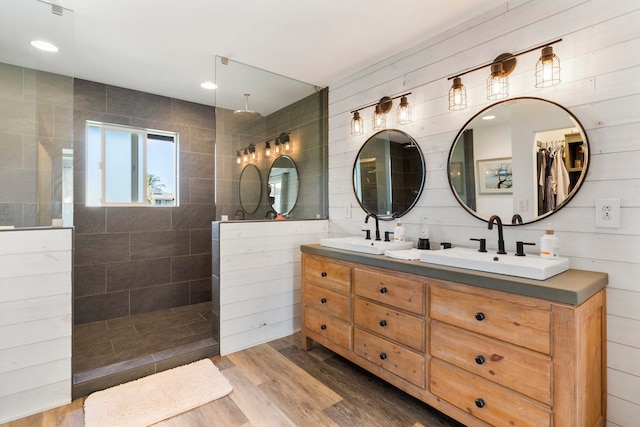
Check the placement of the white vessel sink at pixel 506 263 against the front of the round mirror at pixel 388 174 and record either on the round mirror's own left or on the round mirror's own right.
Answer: on the round mirror's own left

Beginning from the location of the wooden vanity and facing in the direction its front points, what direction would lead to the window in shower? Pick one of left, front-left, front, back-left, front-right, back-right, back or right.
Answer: front-right

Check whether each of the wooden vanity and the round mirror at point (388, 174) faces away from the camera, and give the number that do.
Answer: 0

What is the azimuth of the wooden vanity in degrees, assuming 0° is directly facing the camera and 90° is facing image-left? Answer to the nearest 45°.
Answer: approximately 45°

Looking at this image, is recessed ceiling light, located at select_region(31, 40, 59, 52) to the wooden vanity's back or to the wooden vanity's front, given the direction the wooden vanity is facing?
to the front

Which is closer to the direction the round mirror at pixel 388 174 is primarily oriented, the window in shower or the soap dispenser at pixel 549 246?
the window in shower

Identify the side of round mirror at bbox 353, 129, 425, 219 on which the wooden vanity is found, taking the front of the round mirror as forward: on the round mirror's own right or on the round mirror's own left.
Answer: on the round mirror's own left

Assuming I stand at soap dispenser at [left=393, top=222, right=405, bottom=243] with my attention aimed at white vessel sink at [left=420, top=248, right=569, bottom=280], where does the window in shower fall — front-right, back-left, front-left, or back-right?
back-right

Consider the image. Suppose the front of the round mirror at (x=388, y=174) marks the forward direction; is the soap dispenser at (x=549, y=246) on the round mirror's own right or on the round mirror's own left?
on the round mirror's own left
